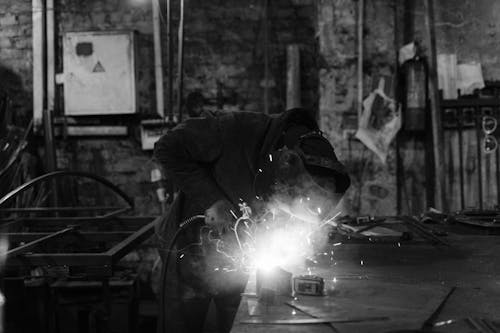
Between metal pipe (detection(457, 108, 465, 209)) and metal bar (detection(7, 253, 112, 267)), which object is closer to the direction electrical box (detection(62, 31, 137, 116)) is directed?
the metal bar

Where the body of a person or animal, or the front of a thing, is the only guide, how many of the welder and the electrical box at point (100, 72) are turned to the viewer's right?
1

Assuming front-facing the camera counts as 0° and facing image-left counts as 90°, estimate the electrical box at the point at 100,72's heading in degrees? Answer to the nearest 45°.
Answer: approximately 0°

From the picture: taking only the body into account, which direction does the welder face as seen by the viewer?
to the viewer's right

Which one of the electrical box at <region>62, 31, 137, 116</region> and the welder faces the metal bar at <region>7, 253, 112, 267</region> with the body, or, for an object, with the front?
the electrical box

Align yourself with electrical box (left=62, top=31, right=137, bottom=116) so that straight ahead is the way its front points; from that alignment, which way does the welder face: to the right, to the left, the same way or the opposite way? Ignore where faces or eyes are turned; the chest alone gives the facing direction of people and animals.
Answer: to the left

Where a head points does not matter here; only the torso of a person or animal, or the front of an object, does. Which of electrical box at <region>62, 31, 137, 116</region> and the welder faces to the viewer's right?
the welder

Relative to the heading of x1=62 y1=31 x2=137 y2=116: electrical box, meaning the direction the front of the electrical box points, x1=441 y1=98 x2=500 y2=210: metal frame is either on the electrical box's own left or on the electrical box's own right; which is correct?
on the electrical box's own left

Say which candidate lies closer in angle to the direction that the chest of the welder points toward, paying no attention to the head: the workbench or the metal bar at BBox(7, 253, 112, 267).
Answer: the workbench

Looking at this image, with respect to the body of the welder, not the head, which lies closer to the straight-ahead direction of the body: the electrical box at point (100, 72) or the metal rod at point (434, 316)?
the metal rod

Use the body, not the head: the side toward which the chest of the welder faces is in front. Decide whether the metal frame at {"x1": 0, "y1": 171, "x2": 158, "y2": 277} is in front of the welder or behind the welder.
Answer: behind
